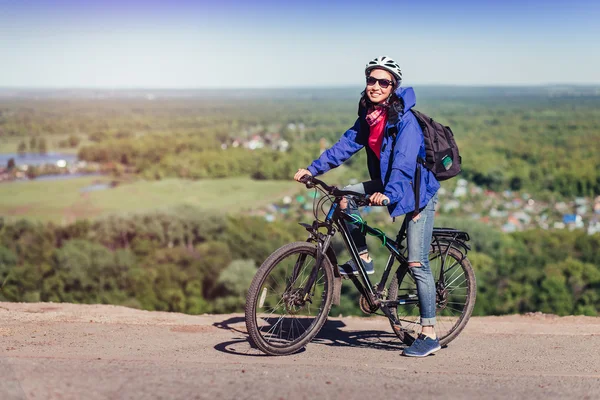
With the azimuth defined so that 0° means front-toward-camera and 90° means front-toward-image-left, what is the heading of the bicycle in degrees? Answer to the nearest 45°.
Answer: approximately 45°

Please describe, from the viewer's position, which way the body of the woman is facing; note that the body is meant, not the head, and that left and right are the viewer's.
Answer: facing the viewer and to the left of the viewer
